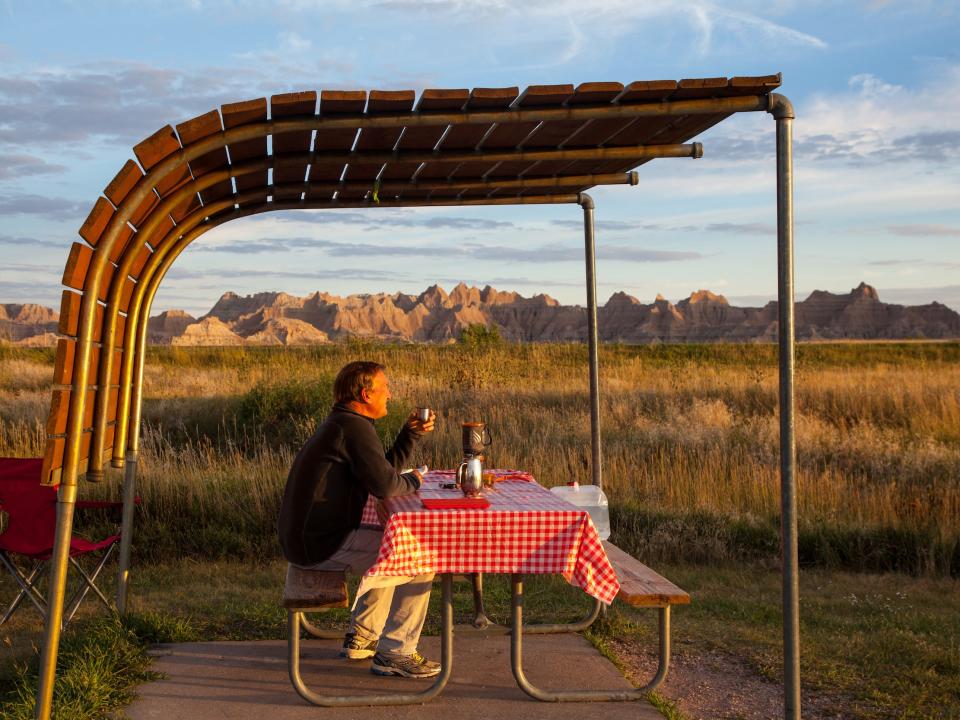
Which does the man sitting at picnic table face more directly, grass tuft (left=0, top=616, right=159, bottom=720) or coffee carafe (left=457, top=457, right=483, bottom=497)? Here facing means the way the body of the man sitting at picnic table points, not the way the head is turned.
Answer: the coffee carafe

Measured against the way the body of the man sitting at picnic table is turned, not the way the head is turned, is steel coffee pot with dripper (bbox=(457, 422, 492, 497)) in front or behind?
in front

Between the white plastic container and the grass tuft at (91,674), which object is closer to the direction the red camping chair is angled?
the white plastic container

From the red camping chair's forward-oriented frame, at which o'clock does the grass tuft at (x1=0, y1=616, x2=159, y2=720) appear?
The grass tuft is roughly at 4 o'clock from the red camping chair.

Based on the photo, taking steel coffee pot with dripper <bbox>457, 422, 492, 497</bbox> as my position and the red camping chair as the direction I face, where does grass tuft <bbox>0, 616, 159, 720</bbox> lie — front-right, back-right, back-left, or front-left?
front-left

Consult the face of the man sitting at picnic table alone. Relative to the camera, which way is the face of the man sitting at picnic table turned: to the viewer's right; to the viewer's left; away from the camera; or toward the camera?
to the viewer's right

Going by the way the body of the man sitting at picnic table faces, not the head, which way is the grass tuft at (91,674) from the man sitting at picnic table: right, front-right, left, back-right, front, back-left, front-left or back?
back

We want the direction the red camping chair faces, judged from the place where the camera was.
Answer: facing away from the viewer and to the right of the viewer

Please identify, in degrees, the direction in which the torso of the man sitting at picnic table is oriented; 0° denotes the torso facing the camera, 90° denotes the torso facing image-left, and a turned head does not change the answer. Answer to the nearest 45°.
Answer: approximately 270°

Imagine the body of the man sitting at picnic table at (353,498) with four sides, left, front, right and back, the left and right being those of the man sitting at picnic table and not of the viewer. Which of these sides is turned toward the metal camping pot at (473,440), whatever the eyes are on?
front

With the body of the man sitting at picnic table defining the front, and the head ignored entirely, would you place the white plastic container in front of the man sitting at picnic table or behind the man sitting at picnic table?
in front
